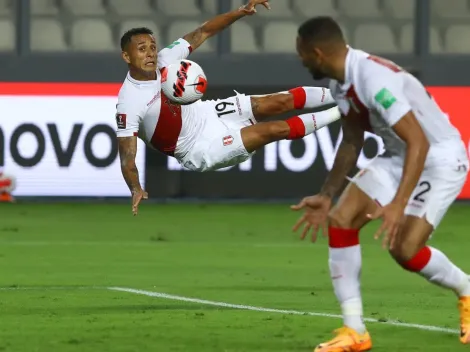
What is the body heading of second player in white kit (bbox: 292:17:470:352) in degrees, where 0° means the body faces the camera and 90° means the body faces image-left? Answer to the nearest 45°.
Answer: approximately 90°

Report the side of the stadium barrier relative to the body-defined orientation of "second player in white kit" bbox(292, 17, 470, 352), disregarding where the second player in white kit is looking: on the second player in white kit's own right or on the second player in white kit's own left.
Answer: on the second player in white kit's own right

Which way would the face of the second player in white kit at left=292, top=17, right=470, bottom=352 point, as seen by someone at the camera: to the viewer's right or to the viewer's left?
to the viewer's left
